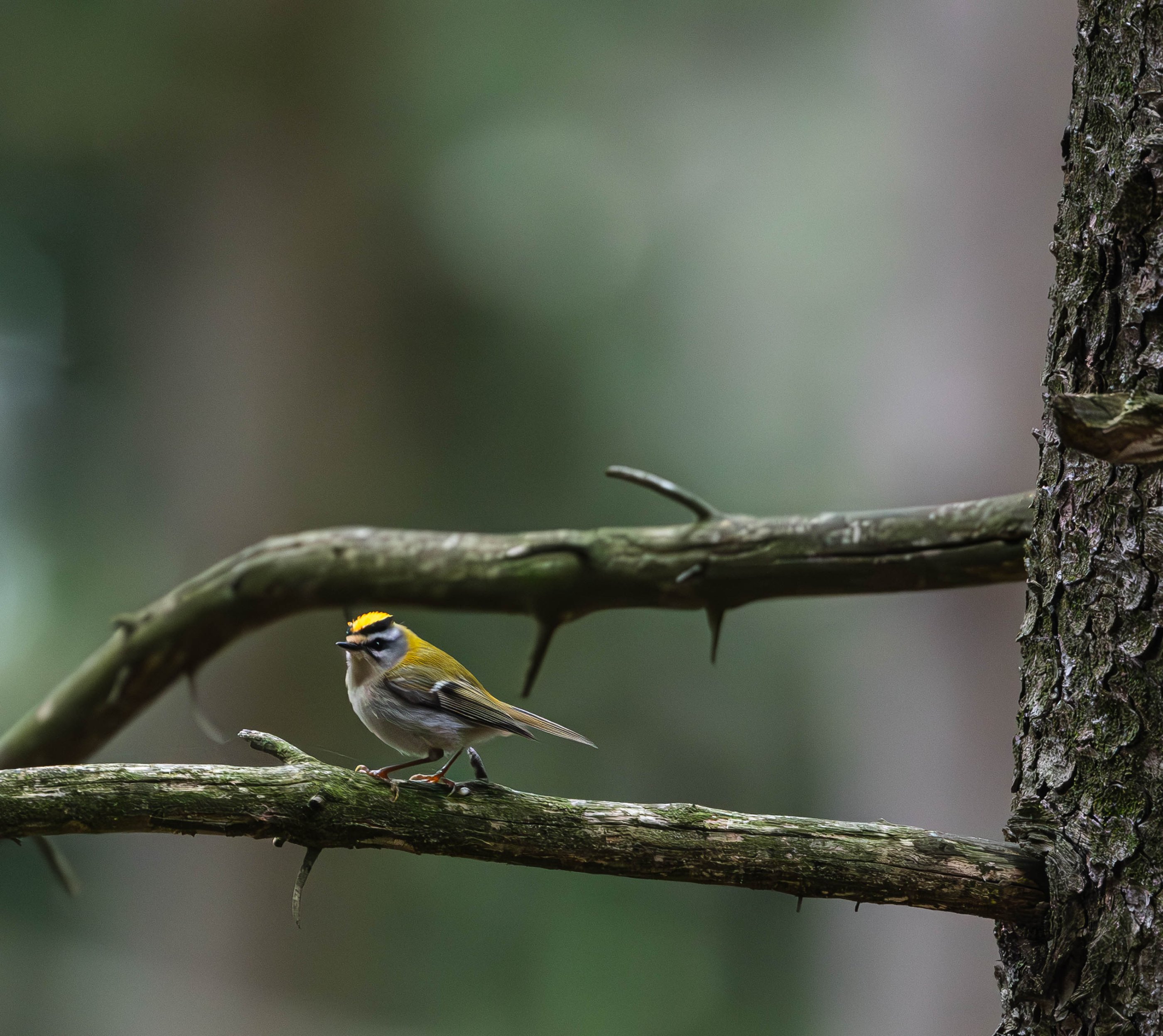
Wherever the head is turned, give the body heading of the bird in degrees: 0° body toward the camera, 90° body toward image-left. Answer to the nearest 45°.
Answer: approximately 90°
